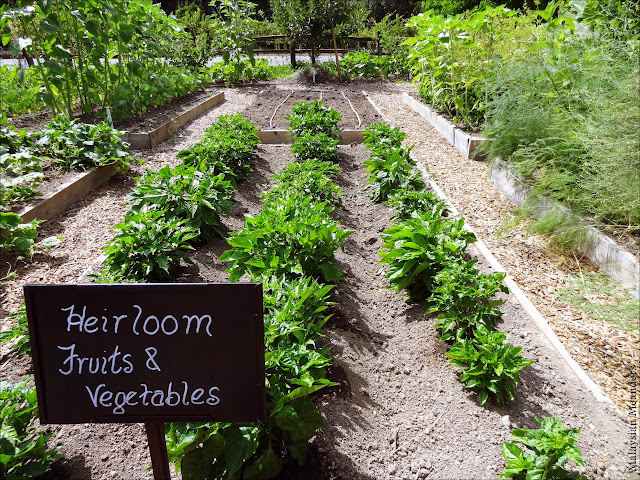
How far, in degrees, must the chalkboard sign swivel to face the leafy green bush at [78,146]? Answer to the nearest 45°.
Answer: approximately 180°

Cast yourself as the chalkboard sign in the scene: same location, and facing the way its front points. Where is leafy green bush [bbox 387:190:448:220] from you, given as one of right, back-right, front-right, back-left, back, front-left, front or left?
back-left

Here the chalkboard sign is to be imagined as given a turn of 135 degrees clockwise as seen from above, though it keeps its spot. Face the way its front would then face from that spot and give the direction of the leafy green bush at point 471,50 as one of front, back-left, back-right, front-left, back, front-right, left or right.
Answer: right

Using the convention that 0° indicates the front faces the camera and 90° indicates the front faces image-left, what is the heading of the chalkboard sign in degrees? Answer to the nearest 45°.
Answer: approximately 0°

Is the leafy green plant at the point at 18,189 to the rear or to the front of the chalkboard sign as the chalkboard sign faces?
to the rear

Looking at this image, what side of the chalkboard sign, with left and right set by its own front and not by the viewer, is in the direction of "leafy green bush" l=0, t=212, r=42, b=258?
back

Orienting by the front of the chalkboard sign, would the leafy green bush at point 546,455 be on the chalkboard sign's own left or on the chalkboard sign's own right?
on the chalkboard sign's own left

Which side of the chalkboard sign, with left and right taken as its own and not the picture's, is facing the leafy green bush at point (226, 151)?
back

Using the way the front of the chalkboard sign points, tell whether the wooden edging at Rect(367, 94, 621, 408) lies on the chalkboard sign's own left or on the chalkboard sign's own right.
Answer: on the chalkboard sign's own left
